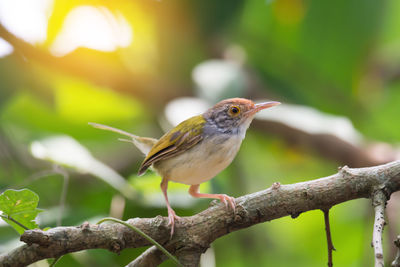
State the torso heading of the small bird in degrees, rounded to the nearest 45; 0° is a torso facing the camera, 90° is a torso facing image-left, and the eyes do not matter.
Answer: approximately 270°

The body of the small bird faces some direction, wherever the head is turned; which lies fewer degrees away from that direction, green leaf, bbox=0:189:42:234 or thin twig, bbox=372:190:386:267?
the thin twig

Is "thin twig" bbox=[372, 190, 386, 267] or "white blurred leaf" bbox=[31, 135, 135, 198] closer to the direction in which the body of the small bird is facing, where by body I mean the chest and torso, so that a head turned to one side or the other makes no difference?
the thin twig

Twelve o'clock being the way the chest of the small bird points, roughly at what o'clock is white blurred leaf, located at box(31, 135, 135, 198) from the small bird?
The white blurred leaf is roughly at 7 o'clock from the small bird.

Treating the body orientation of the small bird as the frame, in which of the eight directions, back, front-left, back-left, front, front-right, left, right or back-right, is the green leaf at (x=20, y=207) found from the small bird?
back-right
